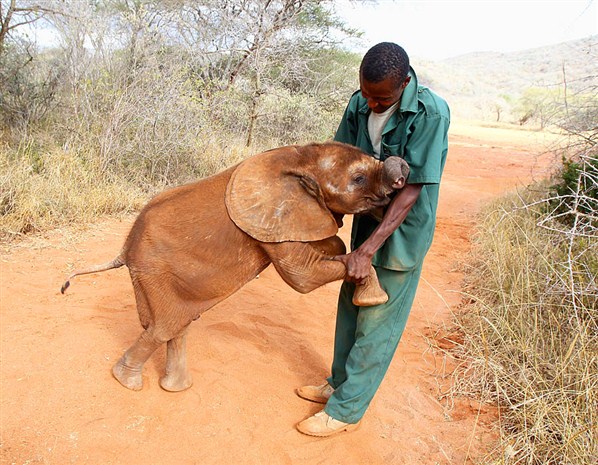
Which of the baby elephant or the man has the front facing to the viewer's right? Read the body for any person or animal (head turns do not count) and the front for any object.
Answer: the baby elephant

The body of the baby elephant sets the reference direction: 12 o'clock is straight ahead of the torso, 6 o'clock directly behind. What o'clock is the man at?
The man is roughly at 12 o'clock from the baby elephant.

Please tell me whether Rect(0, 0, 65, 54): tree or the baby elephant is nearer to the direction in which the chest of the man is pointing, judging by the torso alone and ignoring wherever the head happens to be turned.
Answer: the baby elephant

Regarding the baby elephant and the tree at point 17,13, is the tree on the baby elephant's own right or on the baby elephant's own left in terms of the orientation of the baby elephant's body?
on the baby elephant's own left

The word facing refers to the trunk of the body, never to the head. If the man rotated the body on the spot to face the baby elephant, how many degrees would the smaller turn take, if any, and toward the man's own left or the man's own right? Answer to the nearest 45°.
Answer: approximately 45° to the man's own right

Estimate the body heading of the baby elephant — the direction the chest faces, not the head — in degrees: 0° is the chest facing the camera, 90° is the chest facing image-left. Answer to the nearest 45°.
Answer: approximately 270°

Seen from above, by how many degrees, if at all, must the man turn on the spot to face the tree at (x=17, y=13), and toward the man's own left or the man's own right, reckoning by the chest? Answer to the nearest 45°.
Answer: approximately 90° to the man's own right

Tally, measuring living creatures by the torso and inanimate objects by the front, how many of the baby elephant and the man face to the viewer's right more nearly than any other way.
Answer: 1
